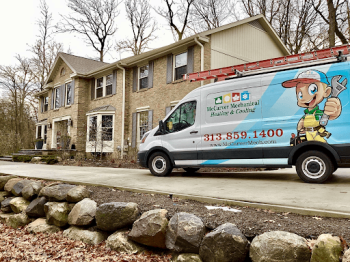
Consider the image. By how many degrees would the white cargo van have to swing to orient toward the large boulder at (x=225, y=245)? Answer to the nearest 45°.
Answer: approximately 90° to its left

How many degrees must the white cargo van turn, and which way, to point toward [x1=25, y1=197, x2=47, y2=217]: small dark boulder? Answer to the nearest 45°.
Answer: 0° — it already faces it

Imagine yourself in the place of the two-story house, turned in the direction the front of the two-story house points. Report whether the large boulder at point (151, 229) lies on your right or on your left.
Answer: on your left

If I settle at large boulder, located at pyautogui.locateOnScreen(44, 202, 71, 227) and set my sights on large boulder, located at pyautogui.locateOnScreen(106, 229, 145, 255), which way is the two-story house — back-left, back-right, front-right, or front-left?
back-left

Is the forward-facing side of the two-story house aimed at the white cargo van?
no

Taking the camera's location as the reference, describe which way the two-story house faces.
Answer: facing the viewer and to the left of the viewer

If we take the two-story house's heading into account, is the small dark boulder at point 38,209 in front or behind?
in front

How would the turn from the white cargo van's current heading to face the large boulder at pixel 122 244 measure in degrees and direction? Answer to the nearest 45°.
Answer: approximately 45° to its left

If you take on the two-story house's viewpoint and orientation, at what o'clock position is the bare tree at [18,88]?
The bare tree is roughly at 3 o'clock from the two-story house.

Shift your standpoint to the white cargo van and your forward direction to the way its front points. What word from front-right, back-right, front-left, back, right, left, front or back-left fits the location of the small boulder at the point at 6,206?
front

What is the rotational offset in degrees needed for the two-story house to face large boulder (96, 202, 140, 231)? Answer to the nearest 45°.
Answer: approximately 45° to its left

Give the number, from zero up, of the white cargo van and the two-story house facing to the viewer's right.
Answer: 0

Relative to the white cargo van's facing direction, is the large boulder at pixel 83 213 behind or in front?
in front

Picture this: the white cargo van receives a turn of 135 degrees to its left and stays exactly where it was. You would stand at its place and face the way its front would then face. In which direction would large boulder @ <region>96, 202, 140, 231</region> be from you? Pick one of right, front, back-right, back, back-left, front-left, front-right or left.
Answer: right

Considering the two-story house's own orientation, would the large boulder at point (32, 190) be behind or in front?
in front

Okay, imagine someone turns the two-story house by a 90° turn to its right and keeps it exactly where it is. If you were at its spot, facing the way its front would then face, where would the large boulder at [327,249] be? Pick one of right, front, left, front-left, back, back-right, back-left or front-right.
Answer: back-left

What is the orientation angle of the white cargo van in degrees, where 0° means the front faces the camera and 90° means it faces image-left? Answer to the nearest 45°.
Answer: approximately 90°

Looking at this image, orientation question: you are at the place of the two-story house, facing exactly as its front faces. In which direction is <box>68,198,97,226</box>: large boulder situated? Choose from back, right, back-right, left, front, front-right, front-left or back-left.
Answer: front-left

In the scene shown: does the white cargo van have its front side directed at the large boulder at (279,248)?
no
